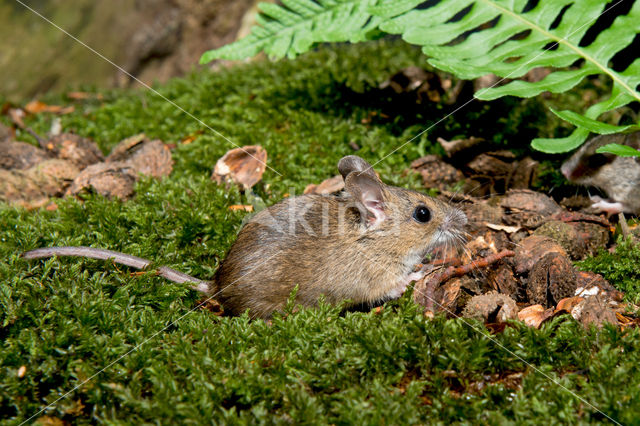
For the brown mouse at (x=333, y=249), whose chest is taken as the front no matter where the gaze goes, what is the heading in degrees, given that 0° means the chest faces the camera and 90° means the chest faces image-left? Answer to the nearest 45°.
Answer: approximately 270°

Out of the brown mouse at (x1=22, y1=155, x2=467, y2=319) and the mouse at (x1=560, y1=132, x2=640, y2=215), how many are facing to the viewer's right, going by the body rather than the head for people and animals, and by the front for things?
1

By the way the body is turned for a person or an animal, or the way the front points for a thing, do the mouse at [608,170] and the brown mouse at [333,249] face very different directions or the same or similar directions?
very different directions

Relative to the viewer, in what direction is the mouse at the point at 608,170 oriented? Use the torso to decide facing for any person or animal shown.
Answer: to the viewer's left

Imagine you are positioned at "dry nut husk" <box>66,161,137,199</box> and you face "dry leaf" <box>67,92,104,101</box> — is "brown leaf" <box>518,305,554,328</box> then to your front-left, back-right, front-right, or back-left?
back-right

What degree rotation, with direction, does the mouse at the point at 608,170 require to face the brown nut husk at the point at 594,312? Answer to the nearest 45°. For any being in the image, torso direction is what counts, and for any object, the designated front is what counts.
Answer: approximately 90° to its left

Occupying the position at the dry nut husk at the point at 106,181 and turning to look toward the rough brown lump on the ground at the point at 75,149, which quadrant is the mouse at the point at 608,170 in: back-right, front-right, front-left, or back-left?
back-right
